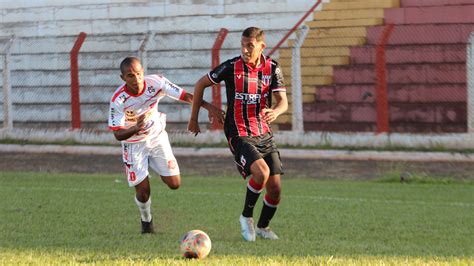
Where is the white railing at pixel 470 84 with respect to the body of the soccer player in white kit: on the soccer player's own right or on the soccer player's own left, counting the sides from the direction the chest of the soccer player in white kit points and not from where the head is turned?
on the soccer player's own left

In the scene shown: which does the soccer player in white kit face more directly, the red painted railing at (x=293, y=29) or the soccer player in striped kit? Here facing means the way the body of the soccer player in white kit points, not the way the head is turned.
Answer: the soccer player in striped kit

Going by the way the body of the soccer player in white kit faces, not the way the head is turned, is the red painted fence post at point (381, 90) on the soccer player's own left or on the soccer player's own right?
on the soccer player's own left

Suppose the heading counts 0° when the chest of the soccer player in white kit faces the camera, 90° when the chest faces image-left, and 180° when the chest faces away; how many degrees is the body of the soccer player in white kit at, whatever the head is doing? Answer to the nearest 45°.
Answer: approximately 315°

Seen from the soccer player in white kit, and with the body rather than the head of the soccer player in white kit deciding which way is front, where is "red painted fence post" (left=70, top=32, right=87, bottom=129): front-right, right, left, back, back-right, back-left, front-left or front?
back-left

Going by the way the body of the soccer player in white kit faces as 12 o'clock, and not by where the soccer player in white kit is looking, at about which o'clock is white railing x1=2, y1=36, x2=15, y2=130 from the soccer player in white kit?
The white railing is roughly at 7 o'clock from the soccer player in white kit.

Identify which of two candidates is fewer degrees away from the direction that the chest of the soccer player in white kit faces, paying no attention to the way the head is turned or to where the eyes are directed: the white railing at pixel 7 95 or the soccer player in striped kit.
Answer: the soccer player in striped kit
